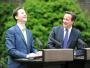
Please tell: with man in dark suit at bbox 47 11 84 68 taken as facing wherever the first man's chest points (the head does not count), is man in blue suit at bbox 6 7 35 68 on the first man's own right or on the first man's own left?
on the first man's own right

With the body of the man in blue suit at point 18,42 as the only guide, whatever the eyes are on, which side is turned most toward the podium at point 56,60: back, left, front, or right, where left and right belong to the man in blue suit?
front

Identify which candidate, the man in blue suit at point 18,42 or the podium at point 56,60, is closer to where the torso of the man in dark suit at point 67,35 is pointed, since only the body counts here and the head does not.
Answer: the podium

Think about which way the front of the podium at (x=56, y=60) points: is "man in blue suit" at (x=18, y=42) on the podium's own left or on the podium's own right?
on the podium's own right

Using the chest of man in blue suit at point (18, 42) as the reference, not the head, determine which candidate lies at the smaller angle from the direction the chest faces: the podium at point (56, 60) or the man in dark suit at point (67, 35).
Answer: the podium

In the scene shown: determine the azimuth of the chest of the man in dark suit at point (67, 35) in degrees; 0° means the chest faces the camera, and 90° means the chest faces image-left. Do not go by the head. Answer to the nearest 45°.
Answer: approximately 0°

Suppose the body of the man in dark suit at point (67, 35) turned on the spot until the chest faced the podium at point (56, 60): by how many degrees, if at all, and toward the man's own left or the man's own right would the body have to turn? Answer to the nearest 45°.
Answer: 0° — they already face it
